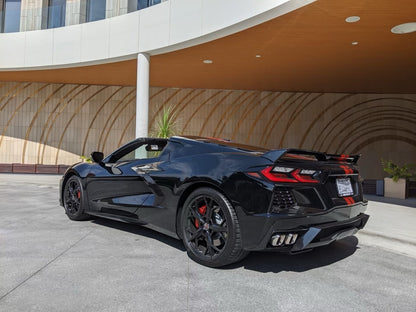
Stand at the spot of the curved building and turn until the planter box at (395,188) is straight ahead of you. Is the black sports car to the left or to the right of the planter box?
right

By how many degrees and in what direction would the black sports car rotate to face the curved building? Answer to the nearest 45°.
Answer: approximately 45° to its right

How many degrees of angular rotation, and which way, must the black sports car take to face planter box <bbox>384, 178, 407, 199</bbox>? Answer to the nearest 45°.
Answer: approximately 90° to its right

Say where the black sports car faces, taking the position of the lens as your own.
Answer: facing away from the viewer and to the left of the viewer
